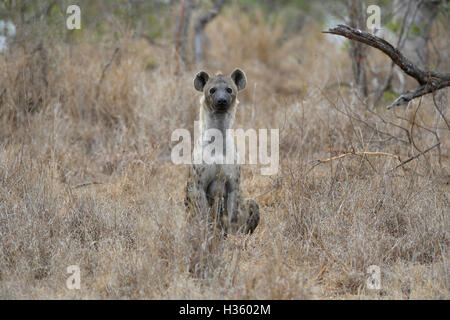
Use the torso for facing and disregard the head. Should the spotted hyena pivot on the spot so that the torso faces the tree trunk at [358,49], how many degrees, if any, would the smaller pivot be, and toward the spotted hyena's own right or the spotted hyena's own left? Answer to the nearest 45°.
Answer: approximately 135° to the spotted hyena's own left

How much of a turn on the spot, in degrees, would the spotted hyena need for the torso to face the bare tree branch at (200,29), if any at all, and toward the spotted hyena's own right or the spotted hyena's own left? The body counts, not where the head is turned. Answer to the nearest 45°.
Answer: approximately 180°

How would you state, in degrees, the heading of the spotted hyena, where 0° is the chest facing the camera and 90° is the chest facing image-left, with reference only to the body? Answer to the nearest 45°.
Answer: approximately 0°

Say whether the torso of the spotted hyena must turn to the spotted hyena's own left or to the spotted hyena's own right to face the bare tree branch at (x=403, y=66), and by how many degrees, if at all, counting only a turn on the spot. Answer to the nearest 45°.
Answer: approximately 90° to the spotted hyena's own left
